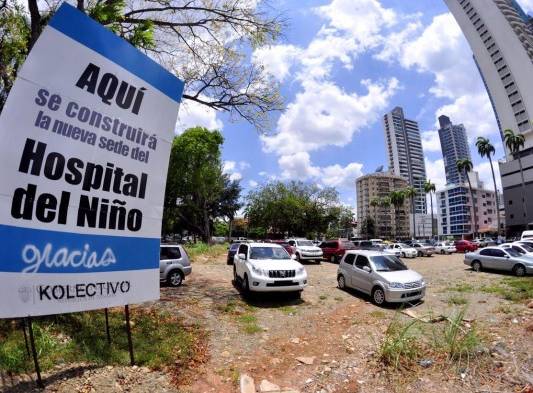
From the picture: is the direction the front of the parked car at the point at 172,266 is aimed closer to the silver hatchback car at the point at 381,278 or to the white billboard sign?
the white billboard sign

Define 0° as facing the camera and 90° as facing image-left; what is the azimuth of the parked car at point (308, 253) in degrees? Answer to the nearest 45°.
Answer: approximately 315°

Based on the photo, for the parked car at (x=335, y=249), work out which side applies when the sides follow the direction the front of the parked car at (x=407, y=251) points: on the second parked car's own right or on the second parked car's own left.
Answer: on the second parked car's own right

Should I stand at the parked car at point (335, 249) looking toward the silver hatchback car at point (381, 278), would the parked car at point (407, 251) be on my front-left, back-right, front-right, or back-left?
back-left

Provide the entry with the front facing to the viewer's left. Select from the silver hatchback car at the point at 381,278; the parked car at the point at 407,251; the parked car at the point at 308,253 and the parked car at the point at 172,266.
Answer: the parked car at the point at 172,266

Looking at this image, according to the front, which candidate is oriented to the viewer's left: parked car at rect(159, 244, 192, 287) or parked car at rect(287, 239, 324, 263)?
parked car at rect(159, 244, 192, 287)

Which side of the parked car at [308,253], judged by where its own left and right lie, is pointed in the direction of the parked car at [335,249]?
left

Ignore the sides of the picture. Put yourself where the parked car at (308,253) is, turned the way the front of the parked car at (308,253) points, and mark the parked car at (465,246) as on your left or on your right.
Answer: on your left

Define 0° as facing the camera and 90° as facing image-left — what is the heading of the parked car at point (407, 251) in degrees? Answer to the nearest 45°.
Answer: approximately 315°
